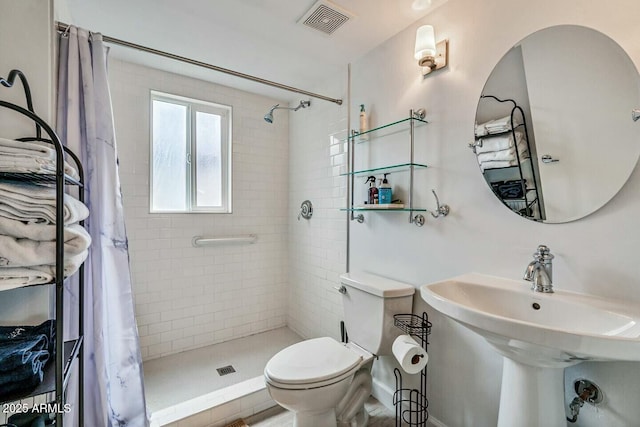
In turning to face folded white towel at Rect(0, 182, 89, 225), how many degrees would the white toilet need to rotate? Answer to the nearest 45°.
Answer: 0° — it already faces it

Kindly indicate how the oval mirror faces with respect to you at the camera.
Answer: facing the viewer and to the left of the viewer

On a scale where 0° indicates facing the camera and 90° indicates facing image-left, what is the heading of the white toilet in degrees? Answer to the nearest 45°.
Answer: approximately 45°

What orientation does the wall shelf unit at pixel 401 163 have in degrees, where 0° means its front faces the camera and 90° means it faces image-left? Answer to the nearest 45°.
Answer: approximately 45°

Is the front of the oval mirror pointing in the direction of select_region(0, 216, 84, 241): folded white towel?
yes

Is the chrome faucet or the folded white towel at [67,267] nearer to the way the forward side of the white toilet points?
the folded white towel

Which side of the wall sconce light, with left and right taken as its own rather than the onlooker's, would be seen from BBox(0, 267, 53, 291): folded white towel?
front

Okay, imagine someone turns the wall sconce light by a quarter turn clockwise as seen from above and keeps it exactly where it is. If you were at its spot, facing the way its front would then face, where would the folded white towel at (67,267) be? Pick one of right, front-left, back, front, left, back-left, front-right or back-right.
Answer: left

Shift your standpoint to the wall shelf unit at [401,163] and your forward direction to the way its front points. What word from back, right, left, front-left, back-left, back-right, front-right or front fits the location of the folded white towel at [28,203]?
front
